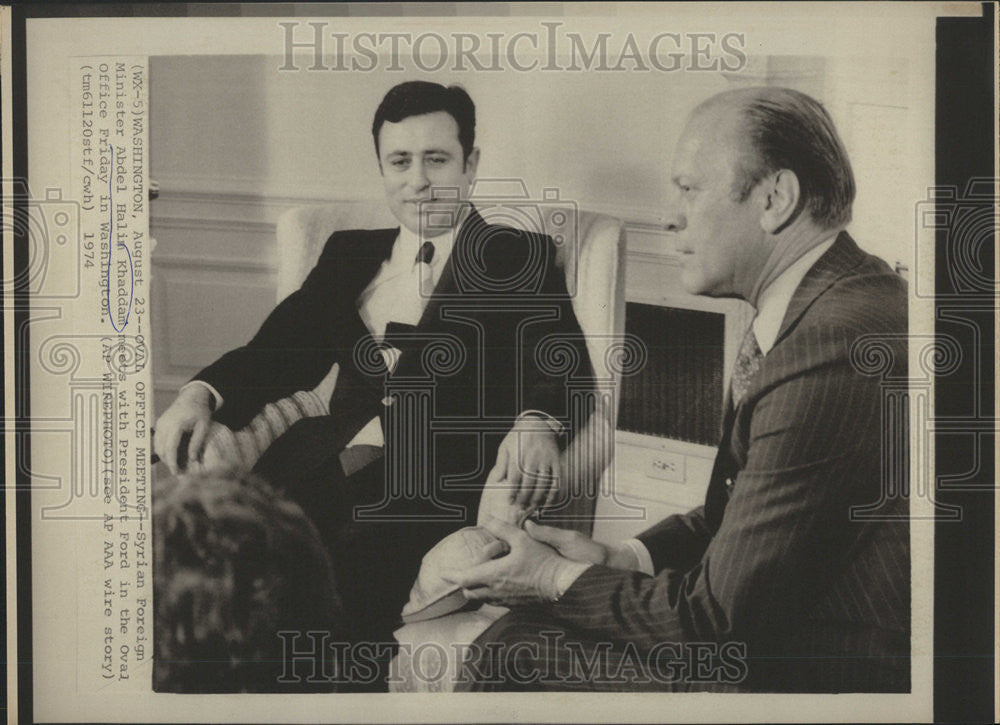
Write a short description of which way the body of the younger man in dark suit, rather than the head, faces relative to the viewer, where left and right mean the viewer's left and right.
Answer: facing the viewer and to the left of the viewer

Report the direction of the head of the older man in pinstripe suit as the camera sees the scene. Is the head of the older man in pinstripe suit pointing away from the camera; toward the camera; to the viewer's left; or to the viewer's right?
to the viewer's left

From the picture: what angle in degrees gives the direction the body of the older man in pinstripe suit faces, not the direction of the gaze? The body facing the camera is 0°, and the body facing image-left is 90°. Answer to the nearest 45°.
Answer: approximately 90°

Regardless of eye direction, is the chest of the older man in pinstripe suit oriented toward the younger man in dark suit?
yes

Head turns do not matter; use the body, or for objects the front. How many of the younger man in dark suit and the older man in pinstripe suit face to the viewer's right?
0
